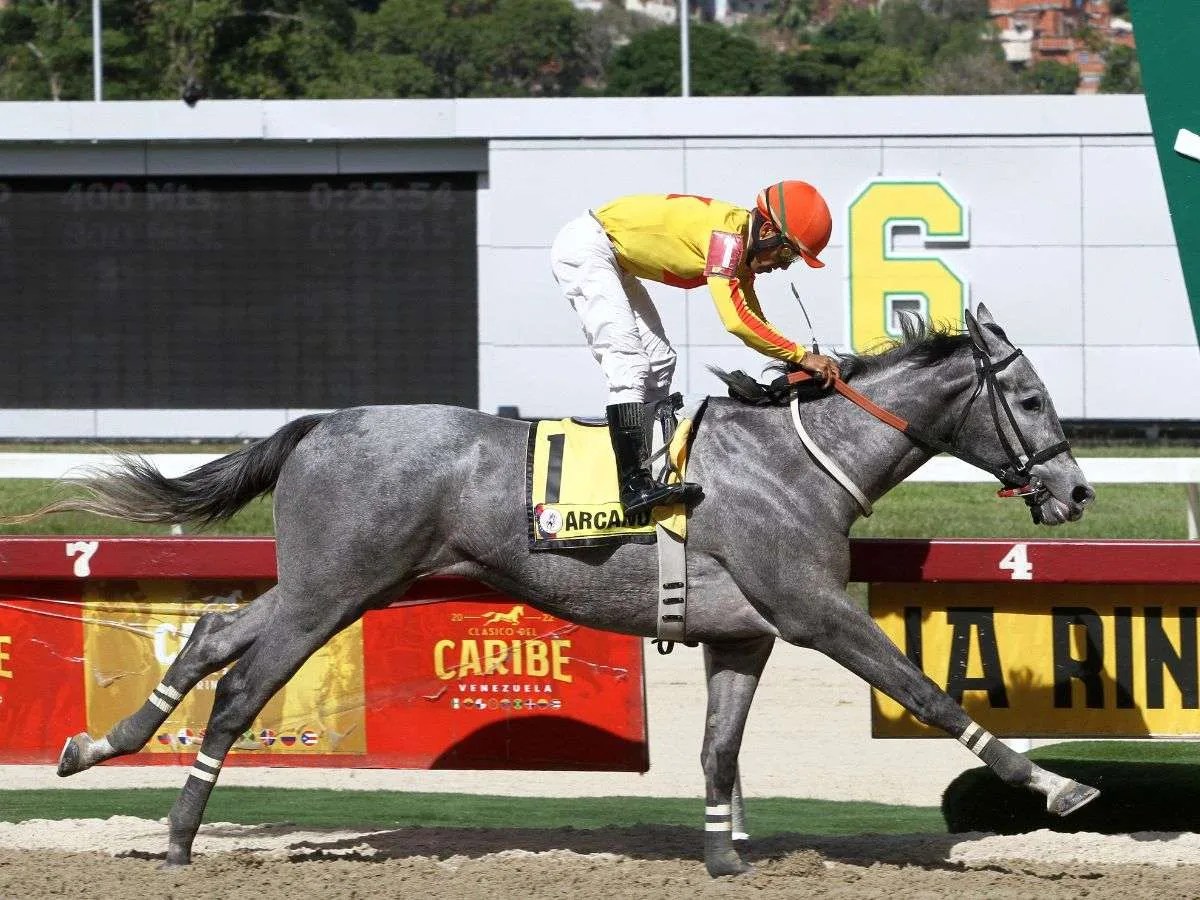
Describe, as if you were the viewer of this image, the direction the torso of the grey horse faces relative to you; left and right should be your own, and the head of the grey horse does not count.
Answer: facing to the right of the viewer

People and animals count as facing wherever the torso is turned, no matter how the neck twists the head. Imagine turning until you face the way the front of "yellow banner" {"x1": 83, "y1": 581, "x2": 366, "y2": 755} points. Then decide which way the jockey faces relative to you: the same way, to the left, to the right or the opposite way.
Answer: to the left

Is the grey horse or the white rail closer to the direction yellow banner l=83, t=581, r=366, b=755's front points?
the grey horse

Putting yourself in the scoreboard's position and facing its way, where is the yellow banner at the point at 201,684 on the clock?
The yellow banner is roughly at 12 o'clock from the scoreboard.

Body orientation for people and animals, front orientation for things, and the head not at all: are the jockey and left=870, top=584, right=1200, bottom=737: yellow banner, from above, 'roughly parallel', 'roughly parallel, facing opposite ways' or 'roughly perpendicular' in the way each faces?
roughly perpendicular

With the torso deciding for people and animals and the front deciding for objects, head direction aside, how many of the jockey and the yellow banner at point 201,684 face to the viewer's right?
1

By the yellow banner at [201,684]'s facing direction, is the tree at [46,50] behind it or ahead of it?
behind

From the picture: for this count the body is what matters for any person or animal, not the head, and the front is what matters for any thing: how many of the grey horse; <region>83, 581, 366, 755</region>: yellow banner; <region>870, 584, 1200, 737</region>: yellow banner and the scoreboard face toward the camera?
3

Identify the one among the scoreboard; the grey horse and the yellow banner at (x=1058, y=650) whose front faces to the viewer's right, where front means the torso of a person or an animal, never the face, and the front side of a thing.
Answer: the grey horse

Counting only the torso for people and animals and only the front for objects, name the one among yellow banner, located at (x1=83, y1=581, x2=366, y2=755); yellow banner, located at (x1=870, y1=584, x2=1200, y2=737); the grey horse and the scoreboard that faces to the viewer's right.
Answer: the grey horse

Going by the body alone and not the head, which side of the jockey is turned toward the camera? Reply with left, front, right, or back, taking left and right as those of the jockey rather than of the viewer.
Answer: right

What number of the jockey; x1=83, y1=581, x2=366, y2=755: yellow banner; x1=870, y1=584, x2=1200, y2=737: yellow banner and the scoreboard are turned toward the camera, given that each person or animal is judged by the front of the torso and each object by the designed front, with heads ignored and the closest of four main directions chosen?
3

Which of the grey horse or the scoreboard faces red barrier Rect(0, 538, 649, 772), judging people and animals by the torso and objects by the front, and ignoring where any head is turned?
the scoreboard

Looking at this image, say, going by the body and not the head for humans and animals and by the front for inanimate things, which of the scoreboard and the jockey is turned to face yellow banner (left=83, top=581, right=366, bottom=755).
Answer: the scoreboard
